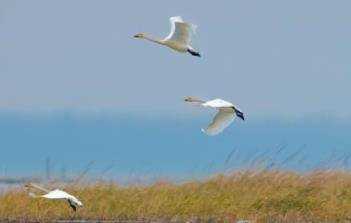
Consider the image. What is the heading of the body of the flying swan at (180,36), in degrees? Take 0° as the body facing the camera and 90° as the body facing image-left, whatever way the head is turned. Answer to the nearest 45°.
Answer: approximately 90°

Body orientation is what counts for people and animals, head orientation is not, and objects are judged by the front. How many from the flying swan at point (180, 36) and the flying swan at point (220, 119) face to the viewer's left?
2

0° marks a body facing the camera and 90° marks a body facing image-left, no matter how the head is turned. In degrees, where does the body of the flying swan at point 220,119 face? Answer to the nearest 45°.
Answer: approximately 90°

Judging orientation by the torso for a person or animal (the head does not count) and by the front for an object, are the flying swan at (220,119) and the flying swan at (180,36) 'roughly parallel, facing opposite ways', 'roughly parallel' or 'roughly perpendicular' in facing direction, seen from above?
roughly parallel
